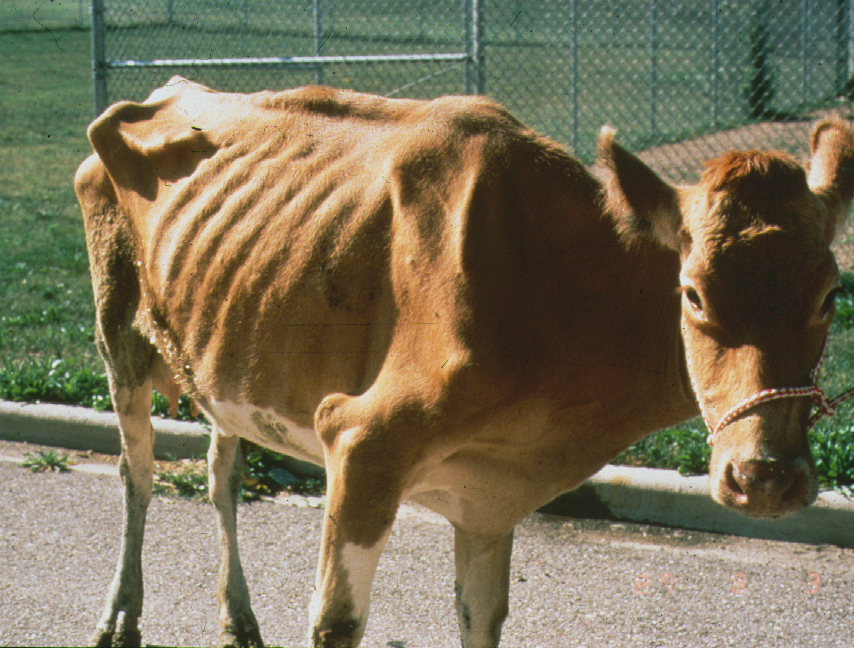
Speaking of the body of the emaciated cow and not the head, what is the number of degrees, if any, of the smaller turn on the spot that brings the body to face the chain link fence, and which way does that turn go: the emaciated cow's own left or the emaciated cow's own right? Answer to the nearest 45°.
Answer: approximately 135° to the emaciated cow's own left

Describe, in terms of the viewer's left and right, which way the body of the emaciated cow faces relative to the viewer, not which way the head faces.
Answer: facing the viewer and to the right of the viewer

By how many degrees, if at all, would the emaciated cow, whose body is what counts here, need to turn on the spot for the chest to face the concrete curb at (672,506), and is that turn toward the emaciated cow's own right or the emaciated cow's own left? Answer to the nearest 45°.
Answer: approximately 90° to the emaciated cow's own left

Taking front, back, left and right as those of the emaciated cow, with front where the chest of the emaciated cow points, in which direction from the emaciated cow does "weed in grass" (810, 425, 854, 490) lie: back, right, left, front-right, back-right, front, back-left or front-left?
left

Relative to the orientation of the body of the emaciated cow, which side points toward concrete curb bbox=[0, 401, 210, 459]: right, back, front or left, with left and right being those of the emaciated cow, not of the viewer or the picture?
back

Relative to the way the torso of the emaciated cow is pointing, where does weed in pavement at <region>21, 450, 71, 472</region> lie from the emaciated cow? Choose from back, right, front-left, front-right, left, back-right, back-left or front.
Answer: back
